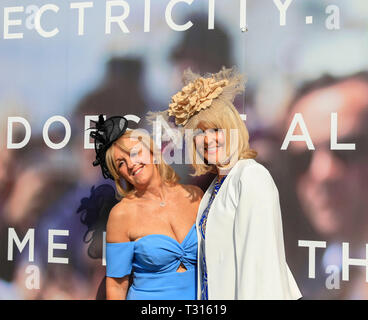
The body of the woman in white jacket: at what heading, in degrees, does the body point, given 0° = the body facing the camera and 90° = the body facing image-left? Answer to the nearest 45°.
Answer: approximately 45°
